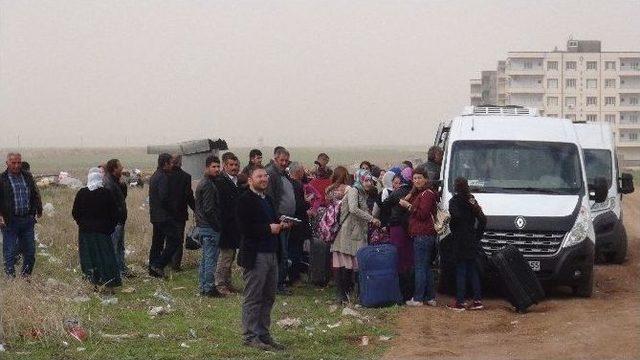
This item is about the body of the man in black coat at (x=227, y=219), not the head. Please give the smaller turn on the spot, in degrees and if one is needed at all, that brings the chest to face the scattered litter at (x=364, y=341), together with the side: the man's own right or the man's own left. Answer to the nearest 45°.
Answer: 0° — they already face it

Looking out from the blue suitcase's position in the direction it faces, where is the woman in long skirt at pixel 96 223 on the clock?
The woman in long skirt is roughly at 3 o'clock from the blue suitcase.

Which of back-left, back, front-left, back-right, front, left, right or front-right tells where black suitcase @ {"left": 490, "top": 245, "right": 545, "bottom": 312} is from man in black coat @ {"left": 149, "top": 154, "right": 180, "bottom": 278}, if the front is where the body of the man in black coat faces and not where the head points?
front-right

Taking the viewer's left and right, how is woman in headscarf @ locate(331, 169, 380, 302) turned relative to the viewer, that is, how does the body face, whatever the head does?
facing to the right of the viewer

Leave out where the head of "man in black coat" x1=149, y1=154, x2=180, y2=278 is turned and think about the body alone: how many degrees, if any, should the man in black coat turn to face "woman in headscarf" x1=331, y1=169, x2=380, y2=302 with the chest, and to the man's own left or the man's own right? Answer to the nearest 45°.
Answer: approximately 45° to the man's own right

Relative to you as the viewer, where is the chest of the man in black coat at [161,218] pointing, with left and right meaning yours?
facing to the right of the viewer

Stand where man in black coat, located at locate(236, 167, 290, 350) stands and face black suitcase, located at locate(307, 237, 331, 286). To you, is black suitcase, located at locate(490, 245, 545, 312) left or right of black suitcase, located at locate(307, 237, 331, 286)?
right

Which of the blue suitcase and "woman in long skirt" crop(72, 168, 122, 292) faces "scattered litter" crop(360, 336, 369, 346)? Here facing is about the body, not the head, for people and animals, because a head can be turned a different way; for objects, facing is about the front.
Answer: the blue suitcase
